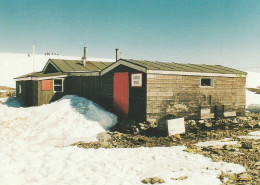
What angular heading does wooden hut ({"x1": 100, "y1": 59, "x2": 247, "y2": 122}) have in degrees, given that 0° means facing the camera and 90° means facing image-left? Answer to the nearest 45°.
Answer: approximately 45°

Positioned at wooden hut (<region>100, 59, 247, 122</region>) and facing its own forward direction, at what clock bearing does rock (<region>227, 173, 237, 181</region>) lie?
The rock is roughly at 10 o'clock from the wooden hut.

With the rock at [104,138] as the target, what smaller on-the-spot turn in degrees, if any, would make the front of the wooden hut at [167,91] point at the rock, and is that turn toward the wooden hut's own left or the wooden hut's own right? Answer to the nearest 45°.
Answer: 0° — it already faces it

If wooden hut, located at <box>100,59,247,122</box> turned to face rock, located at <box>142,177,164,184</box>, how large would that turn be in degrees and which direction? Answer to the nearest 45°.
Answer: approximately 45° to its left

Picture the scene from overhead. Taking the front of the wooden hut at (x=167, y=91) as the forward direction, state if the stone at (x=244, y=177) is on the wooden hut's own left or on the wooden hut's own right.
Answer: on the wooden hut's own left

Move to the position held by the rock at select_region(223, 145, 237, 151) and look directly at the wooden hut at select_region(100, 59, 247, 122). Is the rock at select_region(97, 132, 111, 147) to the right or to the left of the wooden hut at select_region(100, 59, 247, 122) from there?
left
